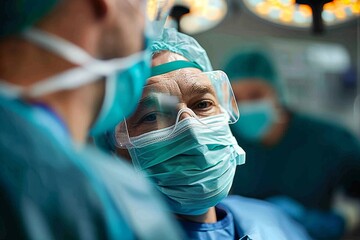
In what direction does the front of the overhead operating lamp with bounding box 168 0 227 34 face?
toward the camera

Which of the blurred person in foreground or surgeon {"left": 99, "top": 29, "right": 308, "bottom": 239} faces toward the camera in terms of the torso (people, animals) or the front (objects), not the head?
the surgeon

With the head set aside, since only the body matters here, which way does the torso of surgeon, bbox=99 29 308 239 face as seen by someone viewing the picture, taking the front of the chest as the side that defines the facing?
toward the camera

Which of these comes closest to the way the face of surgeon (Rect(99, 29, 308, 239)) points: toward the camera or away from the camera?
toward the camera

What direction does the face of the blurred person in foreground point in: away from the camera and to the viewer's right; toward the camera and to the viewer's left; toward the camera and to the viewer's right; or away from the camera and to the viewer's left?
away from the camera and to the viewer's right

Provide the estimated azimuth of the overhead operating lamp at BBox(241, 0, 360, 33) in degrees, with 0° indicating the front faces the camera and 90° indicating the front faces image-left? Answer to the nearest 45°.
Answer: approximately 0°
